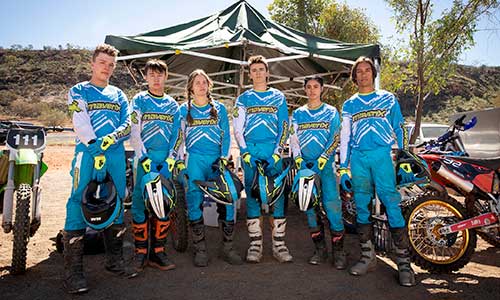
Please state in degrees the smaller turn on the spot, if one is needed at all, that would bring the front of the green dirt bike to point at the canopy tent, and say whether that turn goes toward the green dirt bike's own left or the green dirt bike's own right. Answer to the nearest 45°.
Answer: approximately 90° to the green dirt bike's own left

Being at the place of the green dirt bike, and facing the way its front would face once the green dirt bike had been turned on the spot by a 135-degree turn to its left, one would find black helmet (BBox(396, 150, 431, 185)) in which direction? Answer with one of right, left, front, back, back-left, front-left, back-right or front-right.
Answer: right

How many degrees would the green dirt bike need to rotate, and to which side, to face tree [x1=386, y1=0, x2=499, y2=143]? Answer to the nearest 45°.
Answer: approximately 90° to its left

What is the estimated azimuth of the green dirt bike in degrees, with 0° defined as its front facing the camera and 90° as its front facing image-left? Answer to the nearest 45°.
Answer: approximately 0°
